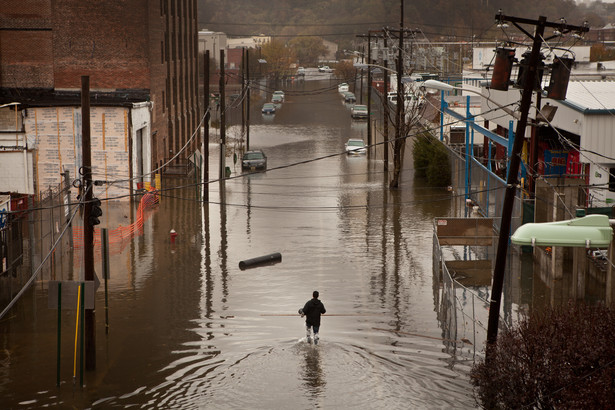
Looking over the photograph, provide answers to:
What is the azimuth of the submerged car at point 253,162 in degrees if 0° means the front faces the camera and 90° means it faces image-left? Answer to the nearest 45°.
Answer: approximately 0°

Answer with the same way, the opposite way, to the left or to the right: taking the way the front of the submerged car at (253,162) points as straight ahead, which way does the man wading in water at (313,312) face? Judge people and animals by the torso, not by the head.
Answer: the opposite way

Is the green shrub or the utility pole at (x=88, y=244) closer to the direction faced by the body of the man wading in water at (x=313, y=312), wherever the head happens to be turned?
the green shrub

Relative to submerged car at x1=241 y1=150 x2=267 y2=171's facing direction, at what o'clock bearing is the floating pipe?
The floating pipe is roughly at 12 o'clock from the submerged car.

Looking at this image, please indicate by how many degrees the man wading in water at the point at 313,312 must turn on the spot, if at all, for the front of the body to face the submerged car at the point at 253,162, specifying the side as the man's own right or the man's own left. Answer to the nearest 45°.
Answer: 0° — they already face it

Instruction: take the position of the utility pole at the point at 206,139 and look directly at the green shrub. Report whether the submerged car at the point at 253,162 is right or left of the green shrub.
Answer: left

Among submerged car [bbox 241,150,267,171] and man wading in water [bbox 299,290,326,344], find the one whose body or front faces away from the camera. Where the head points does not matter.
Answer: the man wading in water

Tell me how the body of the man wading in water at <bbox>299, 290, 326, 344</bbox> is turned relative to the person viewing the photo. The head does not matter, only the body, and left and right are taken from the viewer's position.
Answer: facing away from the viewer

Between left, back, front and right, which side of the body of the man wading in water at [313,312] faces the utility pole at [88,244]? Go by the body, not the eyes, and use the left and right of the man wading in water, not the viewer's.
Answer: left
